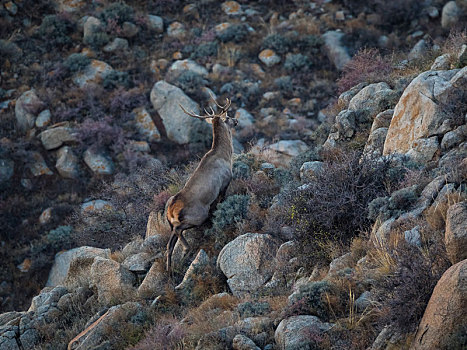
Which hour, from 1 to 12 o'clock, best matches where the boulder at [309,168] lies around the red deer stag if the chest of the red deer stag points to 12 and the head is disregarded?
The boulder is roughly at 1 o'clock from the red deer stag.

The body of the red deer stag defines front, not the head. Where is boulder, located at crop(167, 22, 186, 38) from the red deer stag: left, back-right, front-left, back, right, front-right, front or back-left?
front-left

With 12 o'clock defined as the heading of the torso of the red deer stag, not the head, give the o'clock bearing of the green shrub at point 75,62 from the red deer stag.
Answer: The green shrub is roughly at 10 o'clock from the red deer stag.

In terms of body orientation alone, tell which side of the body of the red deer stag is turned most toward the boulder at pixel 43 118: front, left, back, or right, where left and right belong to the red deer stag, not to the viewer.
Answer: left

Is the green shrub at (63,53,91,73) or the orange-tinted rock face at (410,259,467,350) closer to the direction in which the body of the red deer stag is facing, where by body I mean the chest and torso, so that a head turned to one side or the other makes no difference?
the green shrub

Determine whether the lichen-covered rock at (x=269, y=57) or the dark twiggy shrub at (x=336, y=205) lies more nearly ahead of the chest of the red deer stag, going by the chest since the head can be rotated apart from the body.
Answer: the lichen-covered rock

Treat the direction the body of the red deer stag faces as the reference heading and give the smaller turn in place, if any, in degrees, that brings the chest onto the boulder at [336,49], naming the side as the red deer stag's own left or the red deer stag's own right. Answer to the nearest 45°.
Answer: approximately 45° to the red deer stag's own left

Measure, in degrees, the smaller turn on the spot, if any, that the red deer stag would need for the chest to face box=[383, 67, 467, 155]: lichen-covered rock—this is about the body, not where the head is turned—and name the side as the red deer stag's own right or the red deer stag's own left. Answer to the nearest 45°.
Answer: approximately 45° to the red deer stag's own right

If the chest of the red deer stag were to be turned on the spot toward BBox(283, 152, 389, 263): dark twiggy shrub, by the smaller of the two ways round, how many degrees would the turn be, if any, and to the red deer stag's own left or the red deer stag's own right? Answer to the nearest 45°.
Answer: approximately 90° to the red deer stag's own right

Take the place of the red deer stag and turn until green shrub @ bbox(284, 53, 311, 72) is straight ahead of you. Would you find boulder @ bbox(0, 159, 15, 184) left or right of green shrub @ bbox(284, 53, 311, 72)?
left

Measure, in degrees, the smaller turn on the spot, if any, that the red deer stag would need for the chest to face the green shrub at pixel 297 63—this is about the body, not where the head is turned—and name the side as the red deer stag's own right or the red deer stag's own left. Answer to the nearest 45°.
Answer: approximately 45° to the red deer stag's own left

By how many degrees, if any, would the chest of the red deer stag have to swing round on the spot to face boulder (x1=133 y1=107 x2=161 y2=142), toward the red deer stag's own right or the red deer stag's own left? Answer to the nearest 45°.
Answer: approximately 45° to the red deer stag's own left

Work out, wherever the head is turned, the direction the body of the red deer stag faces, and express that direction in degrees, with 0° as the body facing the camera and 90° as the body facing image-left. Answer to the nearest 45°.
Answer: approximately 225°

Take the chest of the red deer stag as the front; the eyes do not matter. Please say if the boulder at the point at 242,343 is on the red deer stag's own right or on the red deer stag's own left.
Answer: on the red deer stag's own right
